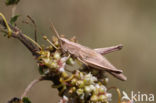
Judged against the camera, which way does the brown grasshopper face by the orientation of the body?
to the viewer's left
